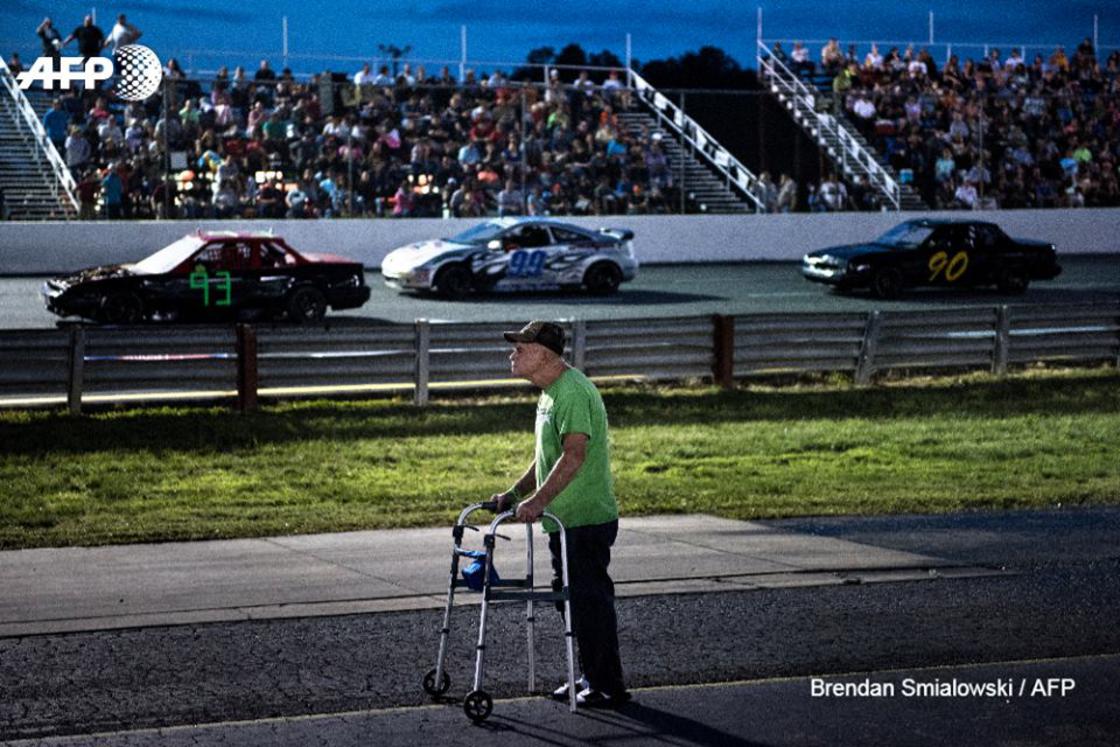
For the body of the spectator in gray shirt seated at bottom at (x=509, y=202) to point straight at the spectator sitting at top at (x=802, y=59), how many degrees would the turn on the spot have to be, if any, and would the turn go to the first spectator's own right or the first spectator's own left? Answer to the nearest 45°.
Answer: approximately 135° to the first spectator's own left

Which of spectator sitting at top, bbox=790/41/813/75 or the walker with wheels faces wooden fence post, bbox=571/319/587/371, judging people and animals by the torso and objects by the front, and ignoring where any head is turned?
the spectator sitting at top

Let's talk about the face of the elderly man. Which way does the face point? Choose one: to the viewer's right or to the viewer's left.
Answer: to the viewer's left

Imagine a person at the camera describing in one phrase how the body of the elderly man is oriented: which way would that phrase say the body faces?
to the viewer's left

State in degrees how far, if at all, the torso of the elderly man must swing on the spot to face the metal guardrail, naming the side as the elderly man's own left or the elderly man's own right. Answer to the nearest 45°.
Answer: approximately 90° to the elderly man's own right

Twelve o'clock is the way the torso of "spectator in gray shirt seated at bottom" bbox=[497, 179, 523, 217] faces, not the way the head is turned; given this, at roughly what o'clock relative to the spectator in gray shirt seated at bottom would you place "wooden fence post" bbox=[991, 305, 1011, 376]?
The wooden fence post is roughly at 11 o'clock from the spectator in gray shirt seated at bottom.

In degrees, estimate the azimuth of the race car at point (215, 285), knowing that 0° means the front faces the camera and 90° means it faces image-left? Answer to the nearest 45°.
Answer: approximately 90°

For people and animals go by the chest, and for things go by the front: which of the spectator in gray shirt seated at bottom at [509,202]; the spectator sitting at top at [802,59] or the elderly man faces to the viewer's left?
the elderly man

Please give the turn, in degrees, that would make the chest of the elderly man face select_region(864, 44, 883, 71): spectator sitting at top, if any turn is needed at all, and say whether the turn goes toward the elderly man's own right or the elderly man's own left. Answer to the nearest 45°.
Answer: approximately 90° to the elderly man's own right

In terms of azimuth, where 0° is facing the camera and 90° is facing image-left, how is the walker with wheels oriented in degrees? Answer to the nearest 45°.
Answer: approximately 90°

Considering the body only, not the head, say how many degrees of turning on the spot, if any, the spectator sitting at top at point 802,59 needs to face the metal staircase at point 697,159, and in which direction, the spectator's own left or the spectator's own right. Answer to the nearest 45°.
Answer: approximately 45° to the spectator's own right

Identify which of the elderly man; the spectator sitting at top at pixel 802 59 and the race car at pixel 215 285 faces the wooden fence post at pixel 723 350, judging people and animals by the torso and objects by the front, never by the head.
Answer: the spectator sitting at top
